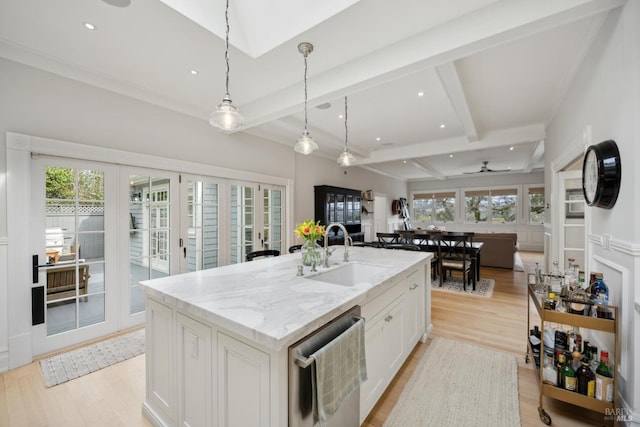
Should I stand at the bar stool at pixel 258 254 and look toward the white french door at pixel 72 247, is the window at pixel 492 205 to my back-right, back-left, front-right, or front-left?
back-right

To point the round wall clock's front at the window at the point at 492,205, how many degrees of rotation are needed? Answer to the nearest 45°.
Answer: approximately 90° to its right

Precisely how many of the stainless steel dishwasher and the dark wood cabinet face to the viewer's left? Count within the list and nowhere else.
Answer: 0

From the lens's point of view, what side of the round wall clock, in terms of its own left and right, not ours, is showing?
left

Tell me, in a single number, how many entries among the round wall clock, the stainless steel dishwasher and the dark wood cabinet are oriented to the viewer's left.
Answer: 1

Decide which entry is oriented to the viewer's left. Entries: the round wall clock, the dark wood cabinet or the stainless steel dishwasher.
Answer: the round wall clock

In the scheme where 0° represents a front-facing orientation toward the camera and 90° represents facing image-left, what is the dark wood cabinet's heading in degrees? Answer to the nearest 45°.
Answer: approximately 315°

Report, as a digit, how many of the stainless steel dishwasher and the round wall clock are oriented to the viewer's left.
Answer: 1
